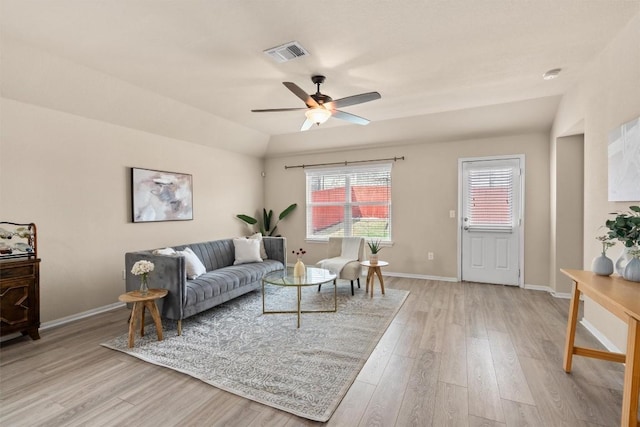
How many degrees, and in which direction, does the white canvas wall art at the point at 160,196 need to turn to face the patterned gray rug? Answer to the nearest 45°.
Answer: approximately 45° to its right

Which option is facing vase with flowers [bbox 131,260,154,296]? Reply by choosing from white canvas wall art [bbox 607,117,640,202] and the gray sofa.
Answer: the white canvas wall art

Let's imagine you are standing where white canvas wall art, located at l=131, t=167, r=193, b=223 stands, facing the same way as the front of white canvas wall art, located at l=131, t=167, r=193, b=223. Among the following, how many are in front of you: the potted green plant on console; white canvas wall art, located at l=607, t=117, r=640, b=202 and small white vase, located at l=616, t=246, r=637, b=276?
3

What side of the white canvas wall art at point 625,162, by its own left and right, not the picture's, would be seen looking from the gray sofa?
front

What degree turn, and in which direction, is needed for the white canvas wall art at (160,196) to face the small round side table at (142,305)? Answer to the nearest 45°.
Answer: approximately 45° to its right

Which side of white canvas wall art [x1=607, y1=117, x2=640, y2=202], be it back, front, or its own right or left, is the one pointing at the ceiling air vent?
front

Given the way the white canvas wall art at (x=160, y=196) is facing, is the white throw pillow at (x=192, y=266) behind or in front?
in front

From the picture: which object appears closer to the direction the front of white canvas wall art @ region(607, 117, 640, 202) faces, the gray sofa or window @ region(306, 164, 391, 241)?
the gray sofa

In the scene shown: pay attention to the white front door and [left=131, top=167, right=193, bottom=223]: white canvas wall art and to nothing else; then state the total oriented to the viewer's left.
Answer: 0
